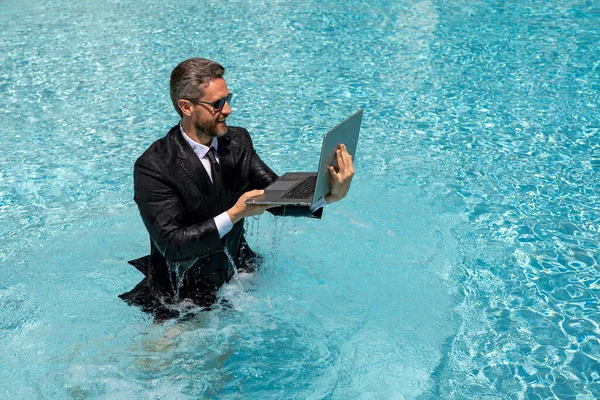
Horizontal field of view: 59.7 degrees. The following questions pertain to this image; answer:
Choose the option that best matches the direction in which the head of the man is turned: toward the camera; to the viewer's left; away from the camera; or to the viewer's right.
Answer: to the viewer's right

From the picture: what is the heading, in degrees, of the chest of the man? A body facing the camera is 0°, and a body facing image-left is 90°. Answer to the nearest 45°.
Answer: approximately 315°
